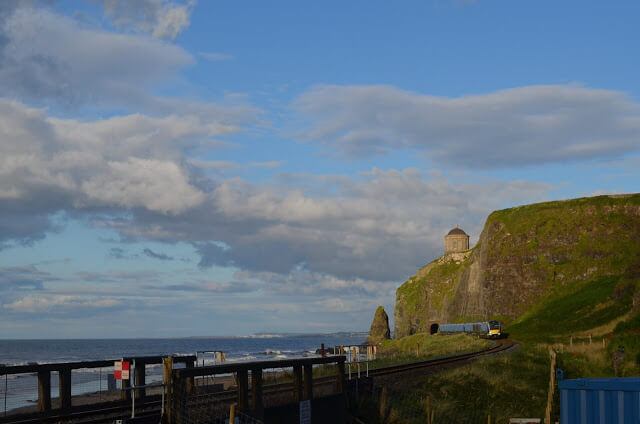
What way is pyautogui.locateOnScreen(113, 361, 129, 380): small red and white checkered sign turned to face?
toward the camera

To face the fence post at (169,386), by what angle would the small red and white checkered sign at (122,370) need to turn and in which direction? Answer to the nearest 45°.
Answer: approximately 45° to its left

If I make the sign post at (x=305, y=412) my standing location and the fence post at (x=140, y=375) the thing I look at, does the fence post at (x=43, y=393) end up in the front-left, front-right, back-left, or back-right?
front-left

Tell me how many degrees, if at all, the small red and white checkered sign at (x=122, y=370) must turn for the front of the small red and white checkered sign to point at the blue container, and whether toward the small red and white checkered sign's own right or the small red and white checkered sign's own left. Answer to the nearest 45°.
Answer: approximately 45° to the small red and white checkered sign's own left
